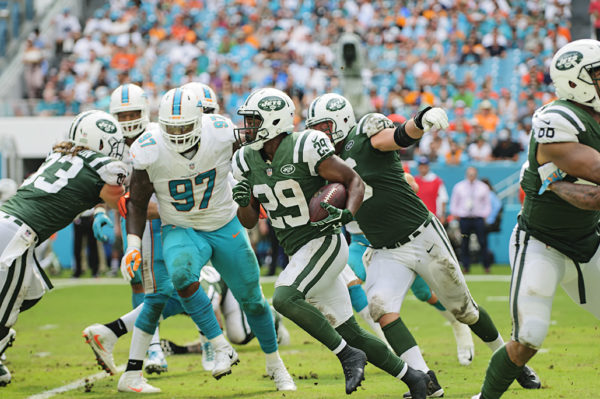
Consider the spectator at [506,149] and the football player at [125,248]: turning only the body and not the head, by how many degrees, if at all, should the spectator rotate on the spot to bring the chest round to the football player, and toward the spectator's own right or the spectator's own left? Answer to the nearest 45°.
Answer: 0° — they already face them

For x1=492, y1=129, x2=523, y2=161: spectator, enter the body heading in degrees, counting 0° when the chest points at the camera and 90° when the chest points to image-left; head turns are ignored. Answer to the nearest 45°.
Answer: approximately 0°

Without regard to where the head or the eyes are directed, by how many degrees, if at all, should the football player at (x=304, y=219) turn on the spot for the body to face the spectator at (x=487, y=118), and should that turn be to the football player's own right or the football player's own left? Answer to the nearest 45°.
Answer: approximately 135° to the football player's own right

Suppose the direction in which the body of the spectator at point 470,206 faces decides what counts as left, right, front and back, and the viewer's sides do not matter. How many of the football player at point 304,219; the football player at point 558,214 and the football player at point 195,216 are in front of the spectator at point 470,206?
3

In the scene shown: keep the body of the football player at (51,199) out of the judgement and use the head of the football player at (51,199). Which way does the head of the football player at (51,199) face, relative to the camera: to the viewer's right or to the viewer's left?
to the viewer's right

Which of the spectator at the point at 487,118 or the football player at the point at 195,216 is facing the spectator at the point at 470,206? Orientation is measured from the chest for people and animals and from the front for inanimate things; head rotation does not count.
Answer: the spectator at the point at 487,118
